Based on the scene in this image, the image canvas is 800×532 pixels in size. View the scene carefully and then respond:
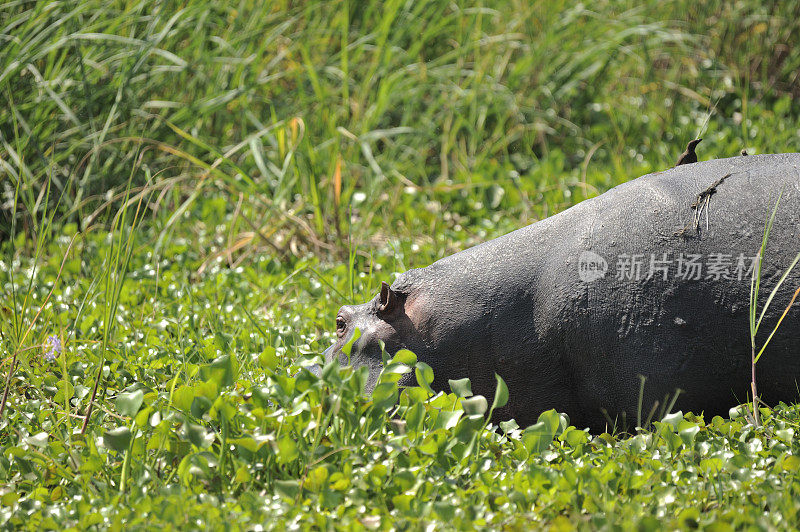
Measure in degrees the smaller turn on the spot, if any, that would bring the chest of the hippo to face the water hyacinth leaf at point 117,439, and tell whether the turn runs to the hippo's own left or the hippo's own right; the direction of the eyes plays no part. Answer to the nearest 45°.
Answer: approximately 45° to the hippo's own left

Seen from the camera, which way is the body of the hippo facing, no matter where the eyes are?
to the viewer's left
